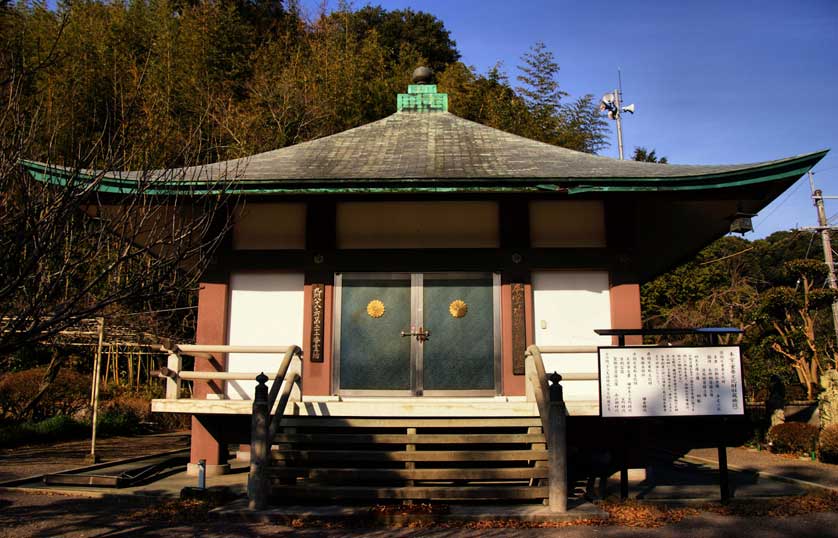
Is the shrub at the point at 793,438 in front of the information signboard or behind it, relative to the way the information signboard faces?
behind

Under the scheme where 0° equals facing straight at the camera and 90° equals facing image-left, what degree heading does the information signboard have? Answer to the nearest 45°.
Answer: approximately 0°

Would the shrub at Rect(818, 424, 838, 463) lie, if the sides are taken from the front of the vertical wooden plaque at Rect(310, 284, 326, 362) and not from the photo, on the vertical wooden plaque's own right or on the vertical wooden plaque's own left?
on the vertical wooden plaque's own left

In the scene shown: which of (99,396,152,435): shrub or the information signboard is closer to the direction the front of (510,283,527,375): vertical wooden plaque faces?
the information signboard

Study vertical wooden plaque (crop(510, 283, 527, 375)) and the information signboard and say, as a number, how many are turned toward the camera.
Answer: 2

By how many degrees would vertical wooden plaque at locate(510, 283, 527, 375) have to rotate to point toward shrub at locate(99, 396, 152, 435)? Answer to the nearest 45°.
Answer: approximately 135° to its right

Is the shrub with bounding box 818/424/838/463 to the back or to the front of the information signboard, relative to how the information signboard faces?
to the back

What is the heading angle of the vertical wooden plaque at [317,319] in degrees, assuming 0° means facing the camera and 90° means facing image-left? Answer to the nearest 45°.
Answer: approximately 0°
